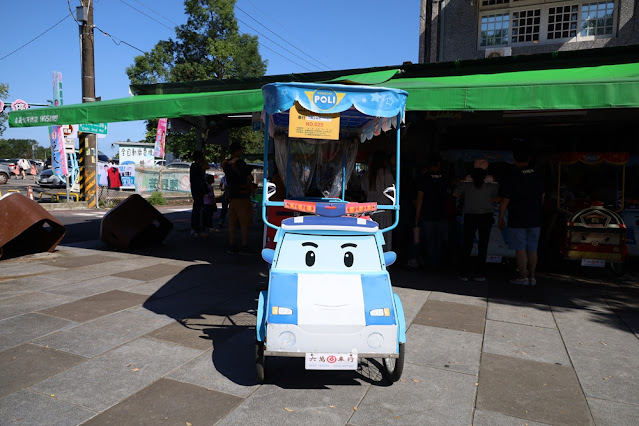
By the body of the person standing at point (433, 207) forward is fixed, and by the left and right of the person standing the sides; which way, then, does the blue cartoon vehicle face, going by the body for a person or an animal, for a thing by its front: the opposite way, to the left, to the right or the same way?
the opposite way

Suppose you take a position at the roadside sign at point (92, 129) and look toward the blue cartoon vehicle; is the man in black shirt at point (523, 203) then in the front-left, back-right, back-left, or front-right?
front-left

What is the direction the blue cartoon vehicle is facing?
toward the camera

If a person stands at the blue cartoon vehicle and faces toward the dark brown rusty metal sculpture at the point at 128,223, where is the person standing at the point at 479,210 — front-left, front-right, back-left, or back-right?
front-right

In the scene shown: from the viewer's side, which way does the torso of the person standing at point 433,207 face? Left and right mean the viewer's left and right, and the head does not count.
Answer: facing away from the viewer
